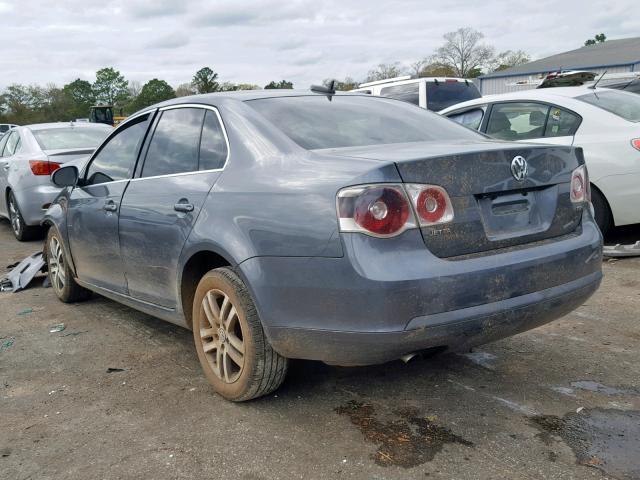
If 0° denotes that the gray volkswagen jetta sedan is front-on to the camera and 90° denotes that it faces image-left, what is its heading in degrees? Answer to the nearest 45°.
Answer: approximately 135°

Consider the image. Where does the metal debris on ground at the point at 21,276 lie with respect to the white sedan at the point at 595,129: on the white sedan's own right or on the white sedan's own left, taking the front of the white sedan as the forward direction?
on the white sedan's own left

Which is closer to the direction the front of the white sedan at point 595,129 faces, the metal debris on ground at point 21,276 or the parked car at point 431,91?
the parked car

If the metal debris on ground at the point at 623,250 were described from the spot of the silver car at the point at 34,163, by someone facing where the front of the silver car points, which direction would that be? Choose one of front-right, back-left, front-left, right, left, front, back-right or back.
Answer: back

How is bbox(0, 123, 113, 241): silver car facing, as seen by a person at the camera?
facing away from the viewer and to the left of the viewer

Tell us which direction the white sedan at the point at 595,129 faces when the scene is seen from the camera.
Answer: facing away from the viewer and to the left of the viewer

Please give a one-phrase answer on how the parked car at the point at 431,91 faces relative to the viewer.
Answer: facing away from the viewer and to the left of the viewer
